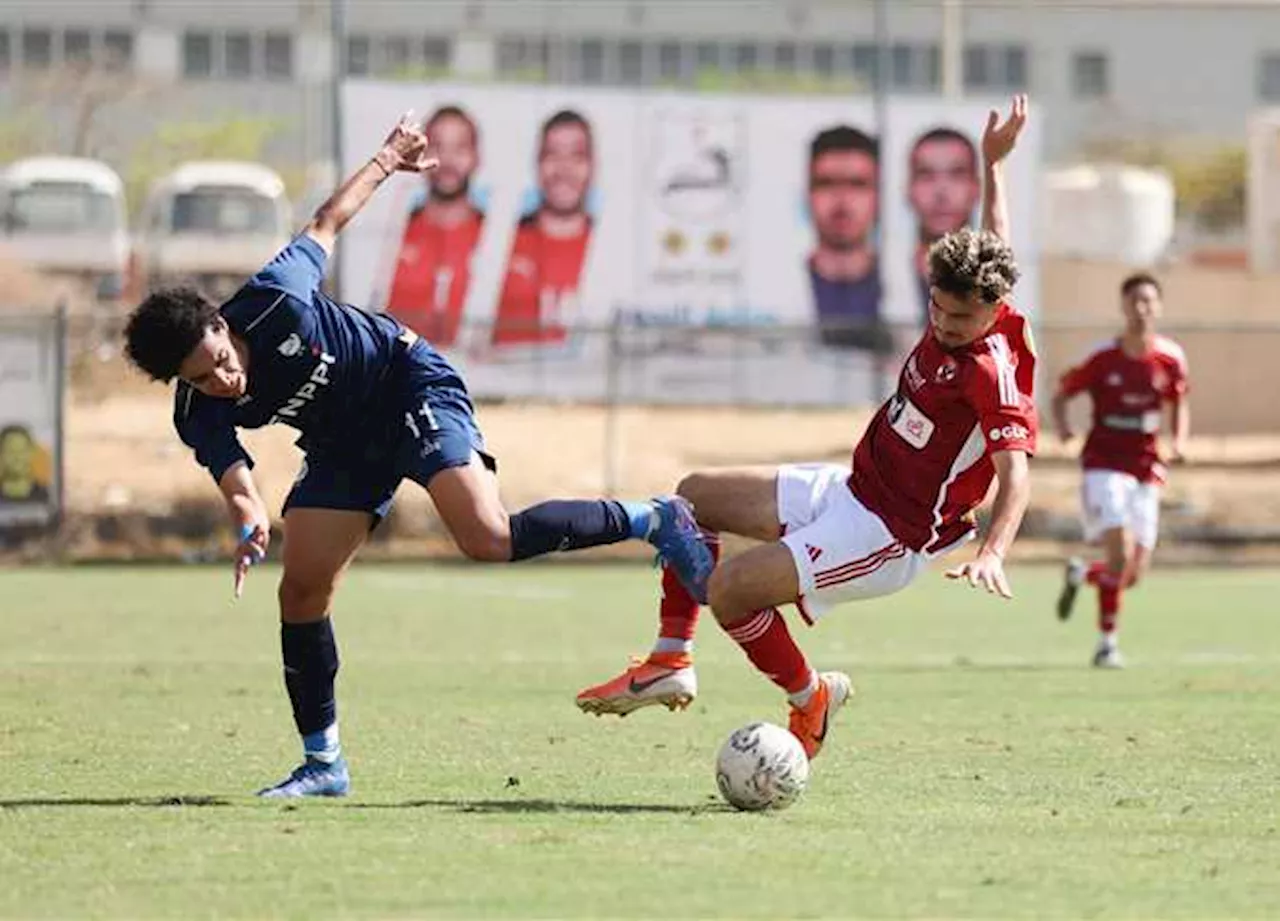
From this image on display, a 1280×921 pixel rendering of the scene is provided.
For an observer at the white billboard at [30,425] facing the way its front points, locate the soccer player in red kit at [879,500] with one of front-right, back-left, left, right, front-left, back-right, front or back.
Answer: front

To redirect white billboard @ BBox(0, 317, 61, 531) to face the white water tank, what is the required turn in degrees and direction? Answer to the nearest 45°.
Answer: approximately 135° to its left

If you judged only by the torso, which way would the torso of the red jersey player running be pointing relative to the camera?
toward the camera

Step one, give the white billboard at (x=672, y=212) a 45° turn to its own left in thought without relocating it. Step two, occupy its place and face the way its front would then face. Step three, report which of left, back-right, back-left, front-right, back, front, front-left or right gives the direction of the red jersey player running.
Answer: front-right

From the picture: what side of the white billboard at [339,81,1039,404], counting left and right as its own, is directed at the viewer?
front

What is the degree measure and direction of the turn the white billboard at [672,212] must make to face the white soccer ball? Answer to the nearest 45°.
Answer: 0° — it already faces it

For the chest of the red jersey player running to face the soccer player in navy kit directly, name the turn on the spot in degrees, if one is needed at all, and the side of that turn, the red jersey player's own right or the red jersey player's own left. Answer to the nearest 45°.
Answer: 0° — they already face them

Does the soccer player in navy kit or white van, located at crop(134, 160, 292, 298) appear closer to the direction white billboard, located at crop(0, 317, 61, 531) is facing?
the soccer player in navy kit

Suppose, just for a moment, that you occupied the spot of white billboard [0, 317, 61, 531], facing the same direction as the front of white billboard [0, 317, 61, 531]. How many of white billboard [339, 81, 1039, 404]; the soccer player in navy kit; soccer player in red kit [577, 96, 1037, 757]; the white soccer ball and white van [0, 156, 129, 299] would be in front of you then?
3

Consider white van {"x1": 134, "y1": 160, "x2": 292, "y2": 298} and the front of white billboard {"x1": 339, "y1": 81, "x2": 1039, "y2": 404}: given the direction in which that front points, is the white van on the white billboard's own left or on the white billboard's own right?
on the white billboard's own right

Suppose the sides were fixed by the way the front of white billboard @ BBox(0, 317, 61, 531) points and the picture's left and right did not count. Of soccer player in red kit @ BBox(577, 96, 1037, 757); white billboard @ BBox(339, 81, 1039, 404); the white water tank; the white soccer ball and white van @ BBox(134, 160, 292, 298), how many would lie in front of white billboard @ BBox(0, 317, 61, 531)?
2

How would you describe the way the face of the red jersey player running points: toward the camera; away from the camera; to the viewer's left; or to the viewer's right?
toward the camera

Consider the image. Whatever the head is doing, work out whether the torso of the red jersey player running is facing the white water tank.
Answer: no

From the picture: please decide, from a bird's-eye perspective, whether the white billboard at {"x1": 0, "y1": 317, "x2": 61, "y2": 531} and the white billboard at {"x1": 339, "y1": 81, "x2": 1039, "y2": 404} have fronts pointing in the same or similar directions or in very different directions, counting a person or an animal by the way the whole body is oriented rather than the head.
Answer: same or similar directions

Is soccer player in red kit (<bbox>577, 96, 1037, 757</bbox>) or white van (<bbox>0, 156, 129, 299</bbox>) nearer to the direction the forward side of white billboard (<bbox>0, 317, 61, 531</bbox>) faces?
the soccer player in red kit

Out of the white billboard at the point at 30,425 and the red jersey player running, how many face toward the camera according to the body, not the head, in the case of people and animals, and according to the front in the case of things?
2

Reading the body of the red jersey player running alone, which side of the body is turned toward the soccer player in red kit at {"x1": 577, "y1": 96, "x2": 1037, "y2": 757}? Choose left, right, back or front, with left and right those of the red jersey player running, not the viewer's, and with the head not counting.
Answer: front

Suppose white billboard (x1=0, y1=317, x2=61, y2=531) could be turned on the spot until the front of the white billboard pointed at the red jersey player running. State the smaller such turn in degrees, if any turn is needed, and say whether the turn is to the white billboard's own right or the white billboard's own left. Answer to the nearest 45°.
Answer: approximately 45° to the white billboard's own left

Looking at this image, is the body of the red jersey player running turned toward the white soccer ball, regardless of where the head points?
yes
